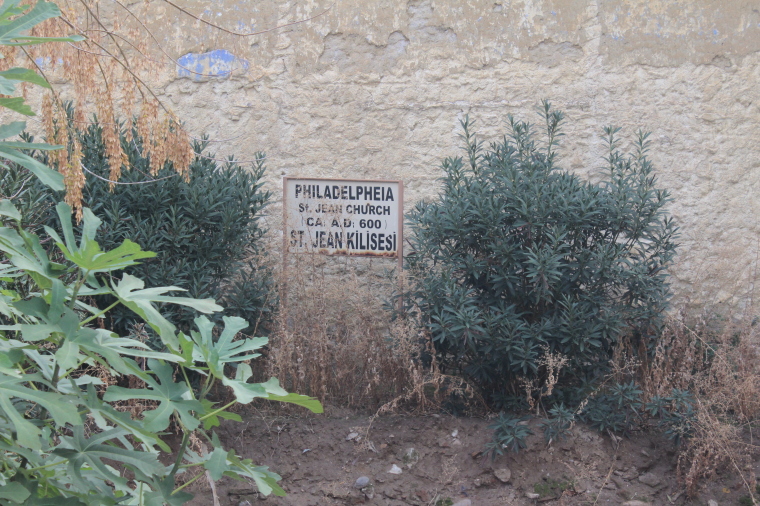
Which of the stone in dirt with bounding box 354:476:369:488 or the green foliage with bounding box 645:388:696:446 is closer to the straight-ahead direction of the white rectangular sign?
the stone in dirt

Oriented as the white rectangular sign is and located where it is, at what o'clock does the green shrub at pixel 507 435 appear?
The green shrub is roughly at 11 o'clock from the white rectangular sign.

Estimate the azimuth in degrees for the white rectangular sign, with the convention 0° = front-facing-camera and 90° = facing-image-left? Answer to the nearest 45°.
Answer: approximately 0°

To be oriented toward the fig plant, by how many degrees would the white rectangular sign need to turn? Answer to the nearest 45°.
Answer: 0° — it already faces it

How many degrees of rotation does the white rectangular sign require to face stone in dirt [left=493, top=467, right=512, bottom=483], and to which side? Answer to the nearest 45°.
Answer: approximately 45° to its left

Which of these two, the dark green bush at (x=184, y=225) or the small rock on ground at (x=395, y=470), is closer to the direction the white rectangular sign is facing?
the small rock on ground

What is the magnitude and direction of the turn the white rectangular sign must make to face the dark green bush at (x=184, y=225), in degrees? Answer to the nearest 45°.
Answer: approximately 45° to its right

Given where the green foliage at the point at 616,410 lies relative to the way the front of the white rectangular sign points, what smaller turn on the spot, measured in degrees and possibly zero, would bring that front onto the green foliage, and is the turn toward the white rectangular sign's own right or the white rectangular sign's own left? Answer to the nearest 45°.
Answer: approximately 45° to the white rectangular sign's own left
